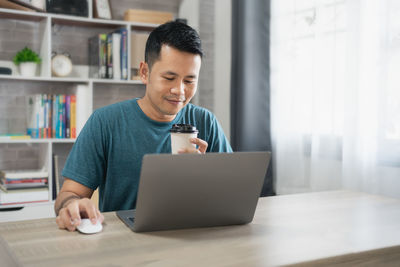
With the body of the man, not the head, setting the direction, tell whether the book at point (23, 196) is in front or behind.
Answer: behind

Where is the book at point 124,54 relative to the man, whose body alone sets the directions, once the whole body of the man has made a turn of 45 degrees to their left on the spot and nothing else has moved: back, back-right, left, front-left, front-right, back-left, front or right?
left

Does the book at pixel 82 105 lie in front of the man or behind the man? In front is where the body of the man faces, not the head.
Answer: behind

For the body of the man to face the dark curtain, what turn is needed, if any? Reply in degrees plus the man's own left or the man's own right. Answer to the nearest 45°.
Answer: approximately 90° to the man's own left

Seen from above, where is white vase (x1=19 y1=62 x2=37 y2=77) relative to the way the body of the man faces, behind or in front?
behind

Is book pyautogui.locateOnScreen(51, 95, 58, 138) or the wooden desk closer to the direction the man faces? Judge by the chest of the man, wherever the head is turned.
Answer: the wooden desk

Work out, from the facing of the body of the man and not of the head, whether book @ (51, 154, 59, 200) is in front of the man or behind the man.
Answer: behind

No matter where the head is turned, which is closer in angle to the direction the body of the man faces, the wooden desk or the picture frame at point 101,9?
the wooden desk

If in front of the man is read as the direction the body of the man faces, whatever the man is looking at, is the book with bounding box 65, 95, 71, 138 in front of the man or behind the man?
behind

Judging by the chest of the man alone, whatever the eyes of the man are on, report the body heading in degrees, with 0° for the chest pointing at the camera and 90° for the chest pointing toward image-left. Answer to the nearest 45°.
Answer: approximately 315°
